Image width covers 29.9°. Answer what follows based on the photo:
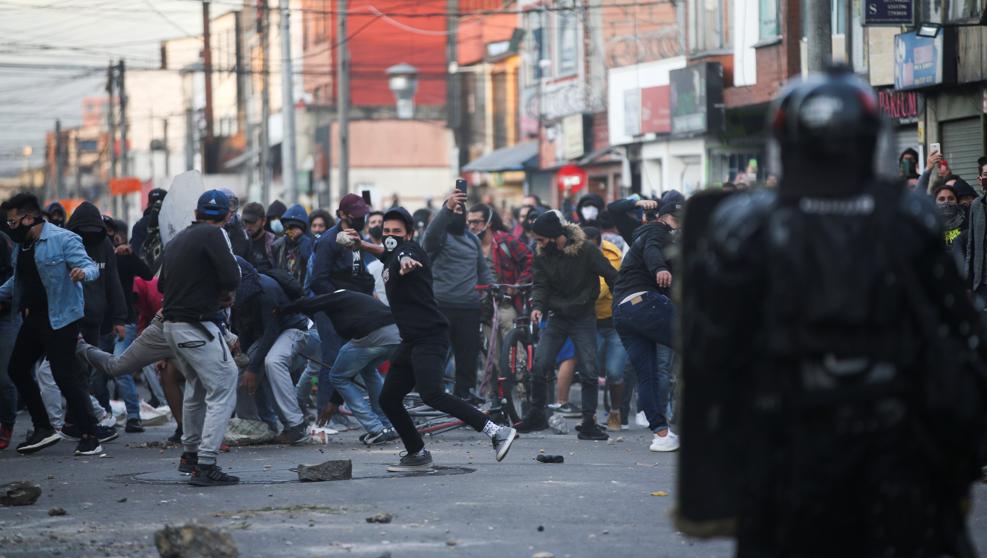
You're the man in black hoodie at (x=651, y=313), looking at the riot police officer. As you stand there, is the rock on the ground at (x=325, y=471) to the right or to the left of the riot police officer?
right

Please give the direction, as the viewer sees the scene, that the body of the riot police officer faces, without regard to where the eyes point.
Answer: away from the camera

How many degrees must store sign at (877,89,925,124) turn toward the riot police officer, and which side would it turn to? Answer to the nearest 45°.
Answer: approximately 45° to its left

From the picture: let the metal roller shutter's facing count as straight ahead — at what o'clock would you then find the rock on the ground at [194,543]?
The rock on the ground is roughly at 11 o'clock from the metal roller shutter.

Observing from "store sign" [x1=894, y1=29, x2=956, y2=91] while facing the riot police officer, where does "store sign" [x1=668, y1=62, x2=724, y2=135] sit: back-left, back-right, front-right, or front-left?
back-right

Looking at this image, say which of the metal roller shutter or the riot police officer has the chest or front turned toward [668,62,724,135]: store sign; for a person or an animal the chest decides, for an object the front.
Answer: the riot police officer

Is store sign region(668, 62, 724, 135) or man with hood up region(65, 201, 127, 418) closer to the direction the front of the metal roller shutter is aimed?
the man with hood up
